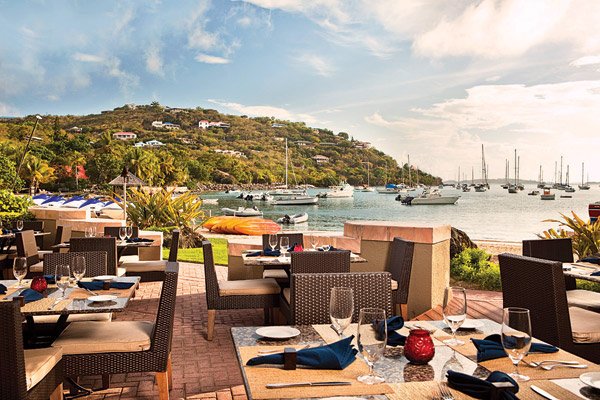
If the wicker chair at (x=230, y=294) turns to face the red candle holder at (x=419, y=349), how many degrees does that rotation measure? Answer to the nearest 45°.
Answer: approximately 90° to its right

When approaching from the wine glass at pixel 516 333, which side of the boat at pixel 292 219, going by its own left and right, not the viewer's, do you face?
right

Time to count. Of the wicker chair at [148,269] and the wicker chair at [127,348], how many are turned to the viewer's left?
2

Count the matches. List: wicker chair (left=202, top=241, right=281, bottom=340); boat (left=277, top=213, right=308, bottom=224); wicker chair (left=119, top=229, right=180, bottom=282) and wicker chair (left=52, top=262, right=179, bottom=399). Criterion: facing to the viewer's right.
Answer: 2

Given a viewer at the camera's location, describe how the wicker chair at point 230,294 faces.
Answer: facing to the right of the viewer

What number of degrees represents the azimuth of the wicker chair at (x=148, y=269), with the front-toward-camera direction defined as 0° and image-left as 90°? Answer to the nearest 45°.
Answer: approximately 90°

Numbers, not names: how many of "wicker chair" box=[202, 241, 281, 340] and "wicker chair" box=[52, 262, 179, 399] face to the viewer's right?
1

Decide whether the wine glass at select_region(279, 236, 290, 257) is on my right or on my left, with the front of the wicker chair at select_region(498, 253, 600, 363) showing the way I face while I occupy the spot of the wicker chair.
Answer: on my left

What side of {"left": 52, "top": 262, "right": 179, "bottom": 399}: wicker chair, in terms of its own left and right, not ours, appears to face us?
left

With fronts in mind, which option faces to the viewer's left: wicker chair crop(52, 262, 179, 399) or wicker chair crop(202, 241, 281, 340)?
wicker chair crop(52, 262, 179, 399)

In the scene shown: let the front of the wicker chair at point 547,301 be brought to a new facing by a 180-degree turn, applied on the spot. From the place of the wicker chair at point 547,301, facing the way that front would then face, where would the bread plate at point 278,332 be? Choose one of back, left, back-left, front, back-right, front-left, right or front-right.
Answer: front

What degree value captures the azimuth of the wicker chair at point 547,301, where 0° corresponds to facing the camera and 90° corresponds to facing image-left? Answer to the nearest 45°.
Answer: approximately 225°
